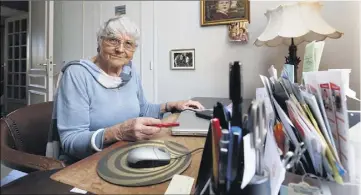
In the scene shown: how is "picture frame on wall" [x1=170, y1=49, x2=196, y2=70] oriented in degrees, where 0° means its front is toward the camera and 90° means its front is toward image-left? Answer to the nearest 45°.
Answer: approximately 0°

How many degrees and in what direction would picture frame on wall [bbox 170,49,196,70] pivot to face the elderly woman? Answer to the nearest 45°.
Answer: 0° — it already faces them

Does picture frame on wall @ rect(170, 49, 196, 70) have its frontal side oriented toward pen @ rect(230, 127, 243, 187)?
yes

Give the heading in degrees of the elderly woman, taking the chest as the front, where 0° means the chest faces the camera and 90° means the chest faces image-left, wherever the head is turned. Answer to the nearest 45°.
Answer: approximately 315°

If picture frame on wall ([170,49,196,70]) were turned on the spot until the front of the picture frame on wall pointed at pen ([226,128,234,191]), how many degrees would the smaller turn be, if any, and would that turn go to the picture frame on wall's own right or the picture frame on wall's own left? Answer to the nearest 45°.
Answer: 0° — it already faces it
